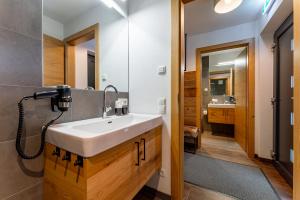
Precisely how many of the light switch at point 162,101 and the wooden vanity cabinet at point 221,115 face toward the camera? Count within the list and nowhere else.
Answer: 2

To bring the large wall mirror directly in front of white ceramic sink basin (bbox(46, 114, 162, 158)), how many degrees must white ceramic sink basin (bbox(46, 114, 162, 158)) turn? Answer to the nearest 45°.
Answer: approximately 135° to its left

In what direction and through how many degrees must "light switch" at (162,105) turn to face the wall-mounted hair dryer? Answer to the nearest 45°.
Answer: approximately 45° to its right

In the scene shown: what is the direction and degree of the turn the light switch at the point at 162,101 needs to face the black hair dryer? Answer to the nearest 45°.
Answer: approximately 45° to its right

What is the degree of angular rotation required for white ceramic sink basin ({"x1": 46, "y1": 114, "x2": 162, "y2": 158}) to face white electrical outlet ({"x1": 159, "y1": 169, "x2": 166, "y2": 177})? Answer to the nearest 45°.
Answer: approximately 90° to its left

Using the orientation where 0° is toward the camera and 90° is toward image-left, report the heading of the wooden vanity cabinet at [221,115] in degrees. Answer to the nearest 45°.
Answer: approximately 0°

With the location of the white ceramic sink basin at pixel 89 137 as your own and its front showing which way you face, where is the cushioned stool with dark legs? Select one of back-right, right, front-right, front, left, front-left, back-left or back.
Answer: left

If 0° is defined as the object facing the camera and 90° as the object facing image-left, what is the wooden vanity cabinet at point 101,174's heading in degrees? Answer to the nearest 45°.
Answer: approximately 315°

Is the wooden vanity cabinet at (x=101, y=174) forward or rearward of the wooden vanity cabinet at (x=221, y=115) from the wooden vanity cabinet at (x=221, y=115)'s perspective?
forward
